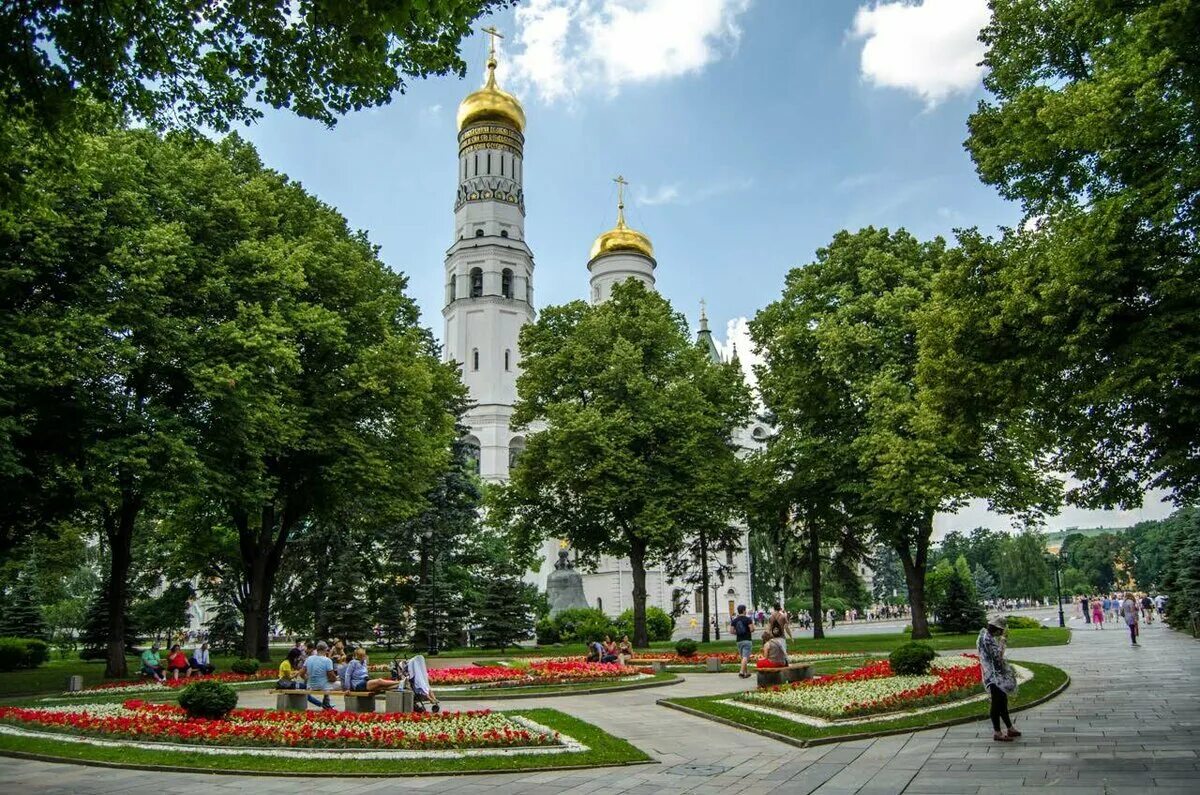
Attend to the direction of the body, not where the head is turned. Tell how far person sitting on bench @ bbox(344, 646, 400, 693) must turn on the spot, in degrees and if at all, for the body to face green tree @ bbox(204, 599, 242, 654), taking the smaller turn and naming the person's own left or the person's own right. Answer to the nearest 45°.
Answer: approximately 90° to the person's own left

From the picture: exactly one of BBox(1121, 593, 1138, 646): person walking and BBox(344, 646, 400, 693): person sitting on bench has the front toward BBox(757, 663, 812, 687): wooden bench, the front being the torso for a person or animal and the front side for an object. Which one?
the person sitting on bench

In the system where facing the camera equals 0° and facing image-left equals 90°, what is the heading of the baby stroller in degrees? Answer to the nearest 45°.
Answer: approximately 270°

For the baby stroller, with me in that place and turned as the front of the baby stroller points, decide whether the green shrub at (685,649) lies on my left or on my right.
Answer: on my left

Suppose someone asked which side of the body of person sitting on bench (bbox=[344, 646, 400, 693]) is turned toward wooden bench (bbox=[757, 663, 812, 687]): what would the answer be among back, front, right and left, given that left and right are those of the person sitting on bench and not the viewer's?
front

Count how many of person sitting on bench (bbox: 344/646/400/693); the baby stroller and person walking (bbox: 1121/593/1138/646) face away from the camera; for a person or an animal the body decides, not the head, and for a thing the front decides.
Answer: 1

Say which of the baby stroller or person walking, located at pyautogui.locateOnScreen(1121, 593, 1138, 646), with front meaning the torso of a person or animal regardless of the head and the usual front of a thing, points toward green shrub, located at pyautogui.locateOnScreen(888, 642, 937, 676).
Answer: the baby stroller

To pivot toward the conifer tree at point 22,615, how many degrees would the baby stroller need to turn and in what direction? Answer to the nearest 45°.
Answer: approximately 135° to its left

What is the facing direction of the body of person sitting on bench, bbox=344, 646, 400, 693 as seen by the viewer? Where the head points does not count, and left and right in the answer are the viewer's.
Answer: facing to the right of the viewer

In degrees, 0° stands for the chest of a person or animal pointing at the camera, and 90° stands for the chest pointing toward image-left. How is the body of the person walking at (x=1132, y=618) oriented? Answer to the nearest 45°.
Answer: approximately 180°

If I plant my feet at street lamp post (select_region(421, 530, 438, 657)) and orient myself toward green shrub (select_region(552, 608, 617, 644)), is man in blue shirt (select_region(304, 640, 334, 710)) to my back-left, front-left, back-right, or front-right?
back-right
